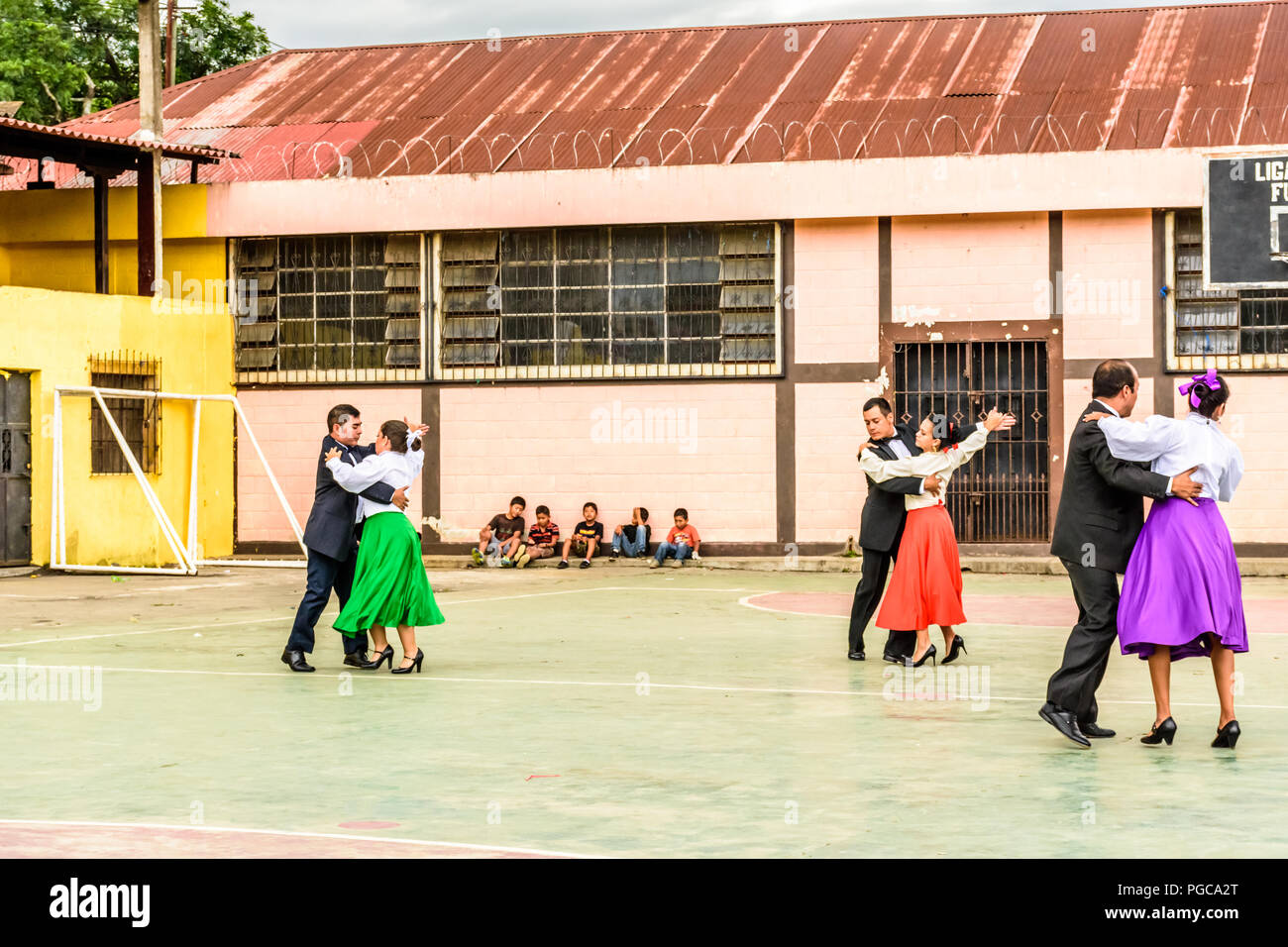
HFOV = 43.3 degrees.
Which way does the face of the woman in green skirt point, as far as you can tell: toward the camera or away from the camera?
away from the camera

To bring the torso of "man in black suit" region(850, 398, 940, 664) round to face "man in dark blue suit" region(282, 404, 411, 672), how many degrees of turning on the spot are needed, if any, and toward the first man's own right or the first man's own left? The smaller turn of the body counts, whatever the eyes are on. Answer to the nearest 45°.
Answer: approximately 135° to the first man's own right

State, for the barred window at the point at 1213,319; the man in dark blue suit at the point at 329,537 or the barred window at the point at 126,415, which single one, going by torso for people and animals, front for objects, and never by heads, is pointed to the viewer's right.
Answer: the man in dark blue suit

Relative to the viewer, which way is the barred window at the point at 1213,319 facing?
toward the camera

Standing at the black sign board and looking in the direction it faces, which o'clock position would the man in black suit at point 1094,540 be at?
The man in black suit is roughly at 12 o'clock from the black sign board.

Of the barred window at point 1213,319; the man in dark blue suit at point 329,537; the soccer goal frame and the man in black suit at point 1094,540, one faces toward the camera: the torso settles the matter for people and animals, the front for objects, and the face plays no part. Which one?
the barred window

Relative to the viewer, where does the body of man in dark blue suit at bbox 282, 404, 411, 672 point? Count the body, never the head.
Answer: to the viewer's right

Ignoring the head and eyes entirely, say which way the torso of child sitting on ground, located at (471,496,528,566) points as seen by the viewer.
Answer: toward the camera

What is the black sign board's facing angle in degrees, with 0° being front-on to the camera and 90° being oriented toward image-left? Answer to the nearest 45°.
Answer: approximately 0°

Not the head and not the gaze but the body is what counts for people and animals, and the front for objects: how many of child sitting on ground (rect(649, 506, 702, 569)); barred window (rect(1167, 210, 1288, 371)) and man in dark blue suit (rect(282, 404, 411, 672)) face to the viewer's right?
1

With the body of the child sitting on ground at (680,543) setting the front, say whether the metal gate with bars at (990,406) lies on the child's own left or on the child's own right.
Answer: on the child's own left

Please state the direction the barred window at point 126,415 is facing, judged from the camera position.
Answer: facing the viewer
